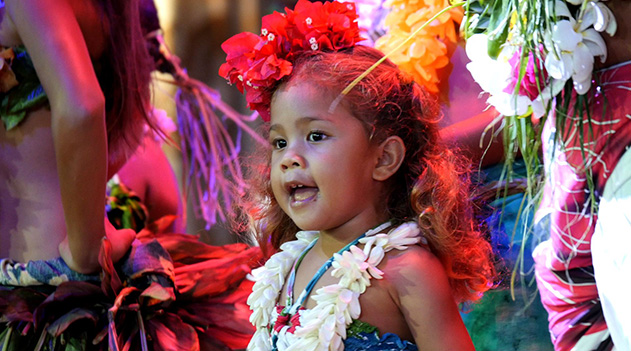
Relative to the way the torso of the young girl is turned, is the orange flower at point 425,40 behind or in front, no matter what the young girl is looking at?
behind

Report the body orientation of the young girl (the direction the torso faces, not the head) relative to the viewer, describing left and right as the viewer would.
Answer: facing the viewer and to the left of the viewer

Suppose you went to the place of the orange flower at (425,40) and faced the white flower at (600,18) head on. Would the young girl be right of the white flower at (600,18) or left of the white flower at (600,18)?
right

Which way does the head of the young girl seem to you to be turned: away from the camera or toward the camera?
toward the camera
